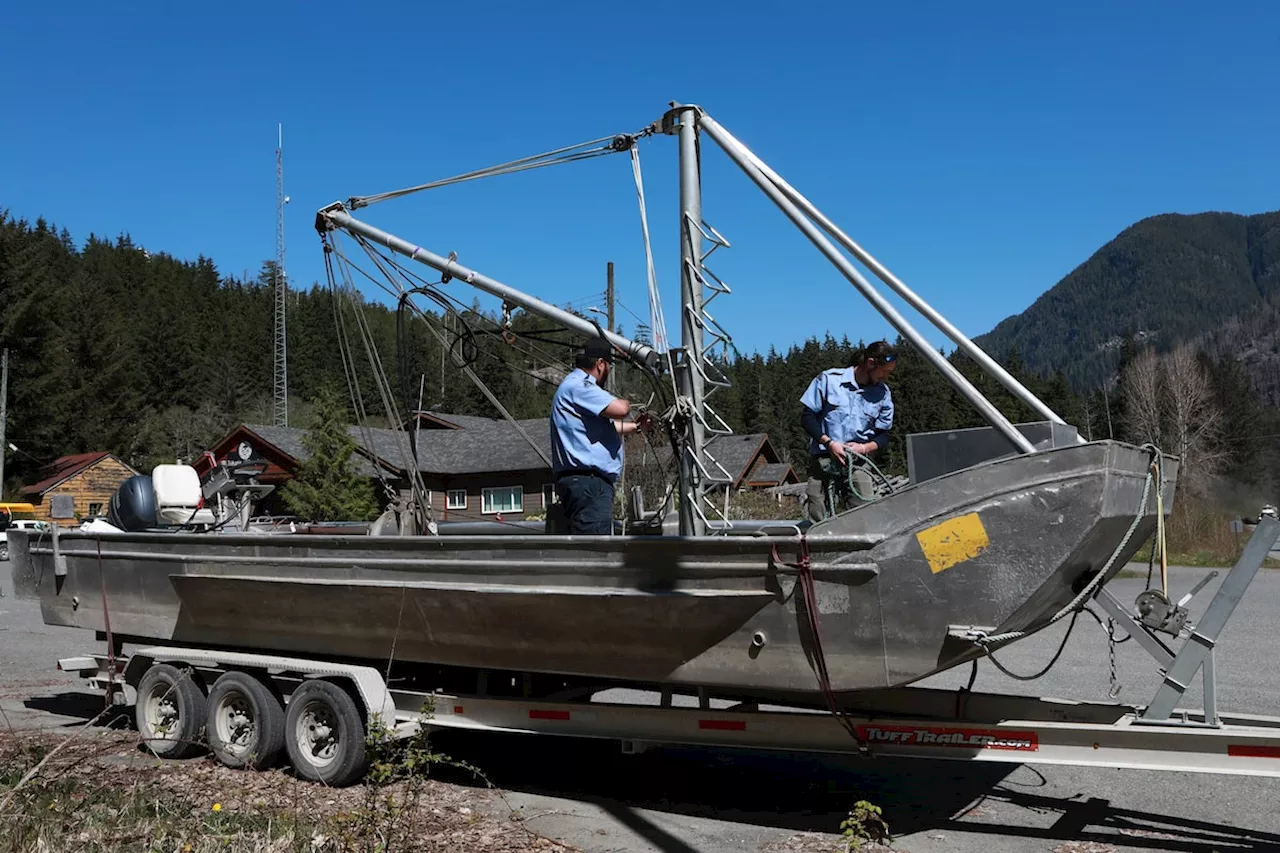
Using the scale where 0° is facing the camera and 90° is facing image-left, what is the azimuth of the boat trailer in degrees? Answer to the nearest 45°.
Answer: approximately 315°

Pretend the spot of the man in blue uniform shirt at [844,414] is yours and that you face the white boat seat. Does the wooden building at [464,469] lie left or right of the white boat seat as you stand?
right

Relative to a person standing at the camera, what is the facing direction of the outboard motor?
facing the viewer and to the right of the viewer

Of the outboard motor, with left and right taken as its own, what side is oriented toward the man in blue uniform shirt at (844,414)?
front

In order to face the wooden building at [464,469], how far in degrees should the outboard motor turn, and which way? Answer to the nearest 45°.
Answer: approximately 135° to its left

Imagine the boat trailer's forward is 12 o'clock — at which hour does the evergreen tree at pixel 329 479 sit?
The evergreen tree is roughly at 7 o'clock from the boat trailer.

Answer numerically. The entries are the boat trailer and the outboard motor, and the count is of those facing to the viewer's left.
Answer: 0
